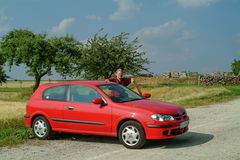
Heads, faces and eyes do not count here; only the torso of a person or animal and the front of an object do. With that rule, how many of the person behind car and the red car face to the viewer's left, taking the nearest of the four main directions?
0

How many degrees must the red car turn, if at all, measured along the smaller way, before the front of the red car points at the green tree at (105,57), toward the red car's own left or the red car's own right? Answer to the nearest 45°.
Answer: approximately 135° to the red car's own left

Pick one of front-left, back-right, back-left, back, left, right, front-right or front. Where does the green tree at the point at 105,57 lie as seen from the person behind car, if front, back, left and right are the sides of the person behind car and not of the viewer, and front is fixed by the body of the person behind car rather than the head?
back

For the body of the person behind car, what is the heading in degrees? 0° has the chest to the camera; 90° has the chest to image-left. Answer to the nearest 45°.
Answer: approximately 0°

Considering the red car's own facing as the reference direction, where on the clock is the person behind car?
The person behind car is roughly at 8 o'clock from the red car.

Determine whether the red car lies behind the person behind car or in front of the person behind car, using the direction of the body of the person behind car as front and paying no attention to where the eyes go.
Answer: in front

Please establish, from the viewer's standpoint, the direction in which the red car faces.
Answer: facing the viewer and to the right of the viewer
